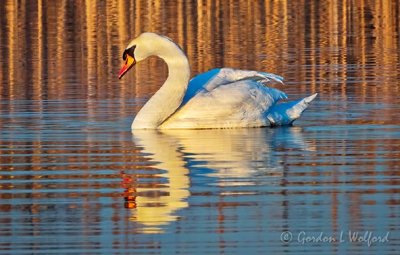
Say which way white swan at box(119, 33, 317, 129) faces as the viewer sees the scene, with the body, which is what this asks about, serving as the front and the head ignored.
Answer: to the viewer's left
